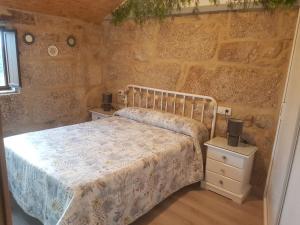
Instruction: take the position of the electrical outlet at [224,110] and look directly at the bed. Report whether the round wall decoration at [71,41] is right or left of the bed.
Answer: right

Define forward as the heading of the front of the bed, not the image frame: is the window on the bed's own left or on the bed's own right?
on the bed's own right

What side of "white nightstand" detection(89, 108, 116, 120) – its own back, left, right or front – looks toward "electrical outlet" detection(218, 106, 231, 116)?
left

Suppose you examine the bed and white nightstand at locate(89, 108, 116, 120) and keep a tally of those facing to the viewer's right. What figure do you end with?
0

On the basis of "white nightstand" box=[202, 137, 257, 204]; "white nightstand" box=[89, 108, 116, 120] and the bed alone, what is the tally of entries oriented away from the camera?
0

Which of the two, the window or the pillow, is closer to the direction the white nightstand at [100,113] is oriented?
the window

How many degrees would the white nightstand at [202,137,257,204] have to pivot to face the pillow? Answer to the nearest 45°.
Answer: approximately 45° to its right

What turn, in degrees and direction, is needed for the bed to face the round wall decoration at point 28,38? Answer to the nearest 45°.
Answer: approximately 90° to its right

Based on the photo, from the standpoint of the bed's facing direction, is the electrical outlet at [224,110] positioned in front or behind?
behind

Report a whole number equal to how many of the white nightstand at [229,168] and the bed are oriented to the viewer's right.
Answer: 0

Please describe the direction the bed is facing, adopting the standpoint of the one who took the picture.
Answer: facing the viewer and to the left of the viewer

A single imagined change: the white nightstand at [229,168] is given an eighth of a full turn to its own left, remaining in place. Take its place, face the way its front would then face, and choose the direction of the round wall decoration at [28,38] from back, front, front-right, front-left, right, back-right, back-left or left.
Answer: right

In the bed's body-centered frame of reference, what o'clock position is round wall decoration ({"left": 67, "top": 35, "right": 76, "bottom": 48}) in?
The round wall decoration is roughly at 4 o'clock from the bed.
